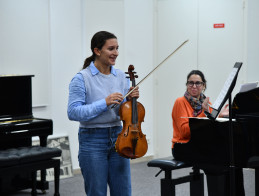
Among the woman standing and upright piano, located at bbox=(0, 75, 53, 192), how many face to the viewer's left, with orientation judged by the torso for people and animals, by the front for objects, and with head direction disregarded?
0

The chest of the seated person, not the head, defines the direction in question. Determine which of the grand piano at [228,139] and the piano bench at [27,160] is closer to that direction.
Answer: the grand piano

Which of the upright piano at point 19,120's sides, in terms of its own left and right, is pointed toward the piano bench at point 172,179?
front

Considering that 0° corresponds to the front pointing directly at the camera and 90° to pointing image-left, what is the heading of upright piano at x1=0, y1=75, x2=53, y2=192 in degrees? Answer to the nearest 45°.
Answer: approximately 315°

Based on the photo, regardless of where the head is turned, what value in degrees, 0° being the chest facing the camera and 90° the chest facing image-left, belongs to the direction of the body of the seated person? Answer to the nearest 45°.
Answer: approximately 315°

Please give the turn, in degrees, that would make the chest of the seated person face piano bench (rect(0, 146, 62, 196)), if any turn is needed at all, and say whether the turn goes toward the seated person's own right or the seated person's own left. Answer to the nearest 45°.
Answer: approximately 135° to the seated person's own right

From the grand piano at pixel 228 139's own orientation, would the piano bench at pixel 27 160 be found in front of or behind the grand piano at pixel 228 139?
in front

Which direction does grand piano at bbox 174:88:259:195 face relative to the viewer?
to the viewer's left

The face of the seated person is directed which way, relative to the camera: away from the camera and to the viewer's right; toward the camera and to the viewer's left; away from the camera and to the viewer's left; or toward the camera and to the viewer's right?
toward the camera and to the viewer's left

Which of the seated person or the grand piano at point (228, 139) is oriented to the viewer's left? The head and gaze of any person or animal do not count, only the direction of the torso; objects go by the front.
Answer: the grand piano

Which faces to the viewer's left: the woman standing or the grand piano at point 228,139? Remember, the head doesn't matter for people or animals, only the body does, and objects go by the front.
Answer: the grand piano
